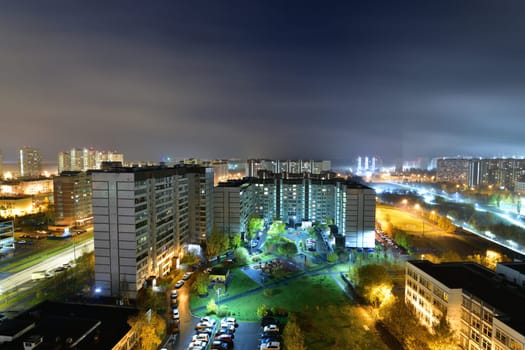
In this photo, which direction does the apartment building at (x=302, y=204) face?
toward the camera

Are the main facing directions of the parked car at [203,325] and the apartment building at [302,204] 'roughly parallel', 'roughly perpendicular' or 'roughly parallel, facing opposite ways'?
roughly perpendicular

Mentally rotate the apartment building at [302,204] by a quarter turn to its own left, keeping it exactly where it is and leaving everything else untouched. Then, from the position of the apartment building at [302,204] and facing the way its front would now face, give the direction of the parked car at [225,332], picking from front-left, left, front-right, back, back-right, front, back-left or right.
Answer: right

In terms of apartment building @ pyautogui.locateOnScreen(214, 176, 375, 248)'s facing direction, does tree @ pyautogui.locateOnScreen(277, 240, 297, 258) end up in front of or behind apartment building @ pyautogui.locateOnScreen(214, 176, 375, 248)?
in front

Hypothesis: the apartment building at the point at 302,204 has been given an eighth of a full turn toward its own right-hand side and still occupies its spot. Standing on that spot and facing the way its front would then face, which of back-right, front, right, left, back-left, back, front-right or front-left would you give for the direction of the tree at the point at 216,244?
front

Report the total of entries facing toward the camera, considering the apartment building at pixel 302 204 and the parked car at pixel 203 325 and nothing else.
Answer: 1

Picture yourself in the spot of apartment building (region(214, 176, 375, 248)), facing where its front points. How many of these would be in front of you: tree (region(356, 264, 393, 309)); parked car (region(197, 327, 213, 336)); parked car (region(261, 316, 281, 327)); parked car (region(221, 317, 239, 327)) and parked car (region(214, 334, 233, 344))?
5

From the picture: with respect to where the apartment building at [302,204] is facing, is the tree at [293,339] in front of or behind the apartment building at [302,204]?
in front
